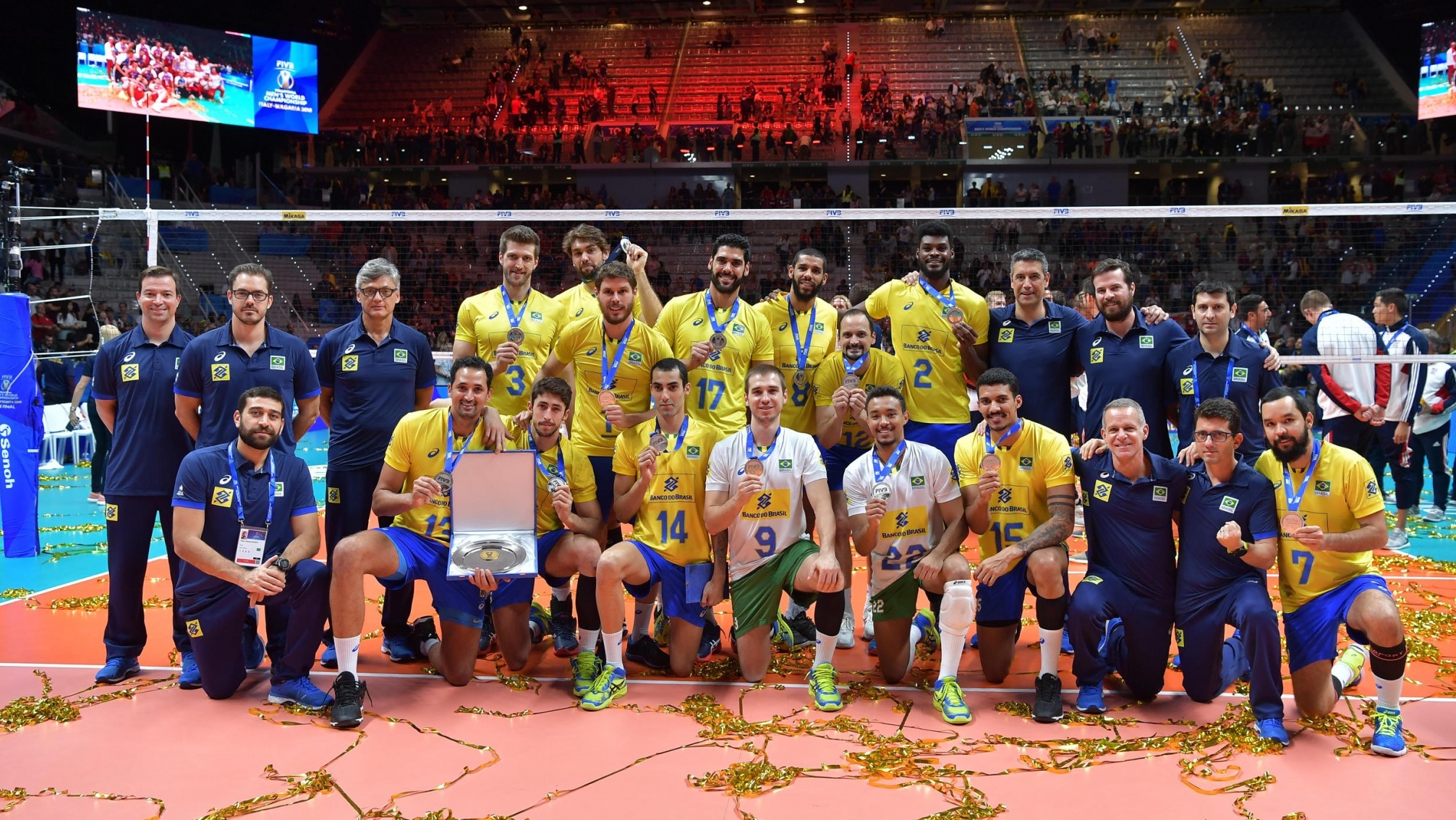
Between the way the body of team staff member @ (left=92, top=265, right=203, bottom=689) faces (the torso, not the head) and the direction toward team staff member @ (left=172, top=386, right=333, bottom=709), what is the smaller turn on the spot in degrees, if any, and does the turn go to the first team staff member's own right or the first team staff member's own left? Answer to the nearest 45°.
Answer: approximately 45° to the first team staff member's own left

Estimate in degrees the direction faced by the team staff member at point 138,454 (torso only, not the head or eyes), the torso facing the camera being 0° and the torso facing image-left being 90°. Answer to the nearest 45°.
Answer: approximately 0°

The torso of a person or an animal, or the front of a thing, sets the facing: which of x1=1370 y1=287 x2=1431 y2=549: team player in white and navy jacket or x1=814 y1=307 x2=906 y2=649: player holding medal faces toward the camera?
the player holding medal

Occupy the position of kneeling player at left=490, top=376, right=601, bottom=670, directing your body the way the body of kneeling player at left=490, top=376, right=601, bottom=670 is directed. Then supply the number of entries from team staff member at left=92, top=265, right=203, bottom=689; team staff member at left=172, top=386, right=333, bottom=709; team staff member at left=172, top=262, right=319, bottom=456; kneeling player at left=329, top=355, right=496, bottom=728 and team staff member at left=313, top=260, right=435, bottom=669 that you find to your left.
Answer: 0

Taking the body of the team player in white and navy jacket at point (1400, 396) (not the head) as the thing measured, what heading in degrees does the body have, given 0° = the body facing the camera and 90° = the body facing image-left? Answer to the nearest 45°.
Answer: approximately 90°

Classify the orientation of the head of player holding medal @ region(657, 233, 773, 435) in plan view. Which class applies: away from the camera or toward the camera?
toward the camera

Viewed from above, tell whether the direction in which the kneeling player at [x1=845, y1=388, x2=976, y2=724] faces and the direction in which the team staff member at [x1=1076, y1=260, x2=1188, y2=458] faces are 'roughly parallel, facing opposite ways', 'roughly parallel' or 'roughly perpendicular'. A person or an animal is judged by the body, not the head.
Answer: roughly parallel

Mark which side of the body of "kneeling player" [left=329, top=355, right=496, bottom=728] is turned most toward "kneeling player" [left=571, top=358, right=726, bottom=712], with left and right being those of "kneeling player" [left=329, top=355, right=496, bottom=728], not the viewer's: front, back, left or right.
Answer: left

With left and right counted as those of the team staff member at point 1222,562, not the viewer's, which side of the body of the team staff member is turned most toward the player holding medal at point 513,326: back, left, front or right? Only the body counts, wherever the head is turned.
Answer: right

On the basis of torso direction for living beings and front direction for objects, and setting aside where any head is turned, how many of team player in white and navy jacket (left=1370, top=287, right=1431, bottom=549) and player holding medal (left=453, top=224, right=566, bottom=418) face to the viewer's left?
1

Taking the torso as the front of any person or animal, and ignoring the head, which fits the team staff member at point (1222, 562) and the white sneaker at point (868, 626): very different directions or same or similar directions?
same or similar directions

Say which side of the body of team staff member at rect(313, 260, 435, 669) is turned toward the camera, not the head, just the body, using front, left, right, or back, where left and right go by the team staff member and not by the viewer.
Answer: front

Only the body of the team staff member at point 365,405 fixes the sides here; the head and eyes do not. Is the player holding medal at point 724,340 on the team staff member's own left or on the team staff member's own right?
on the team staff member's own left

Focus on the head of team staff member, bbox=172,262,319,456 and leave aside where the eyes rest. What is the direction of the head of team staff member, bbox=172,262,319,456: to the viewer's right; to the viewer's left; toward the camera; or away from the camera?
toward the camera

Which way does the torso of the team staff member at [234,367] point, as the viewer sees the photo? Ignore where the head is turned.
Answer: toward the camera
